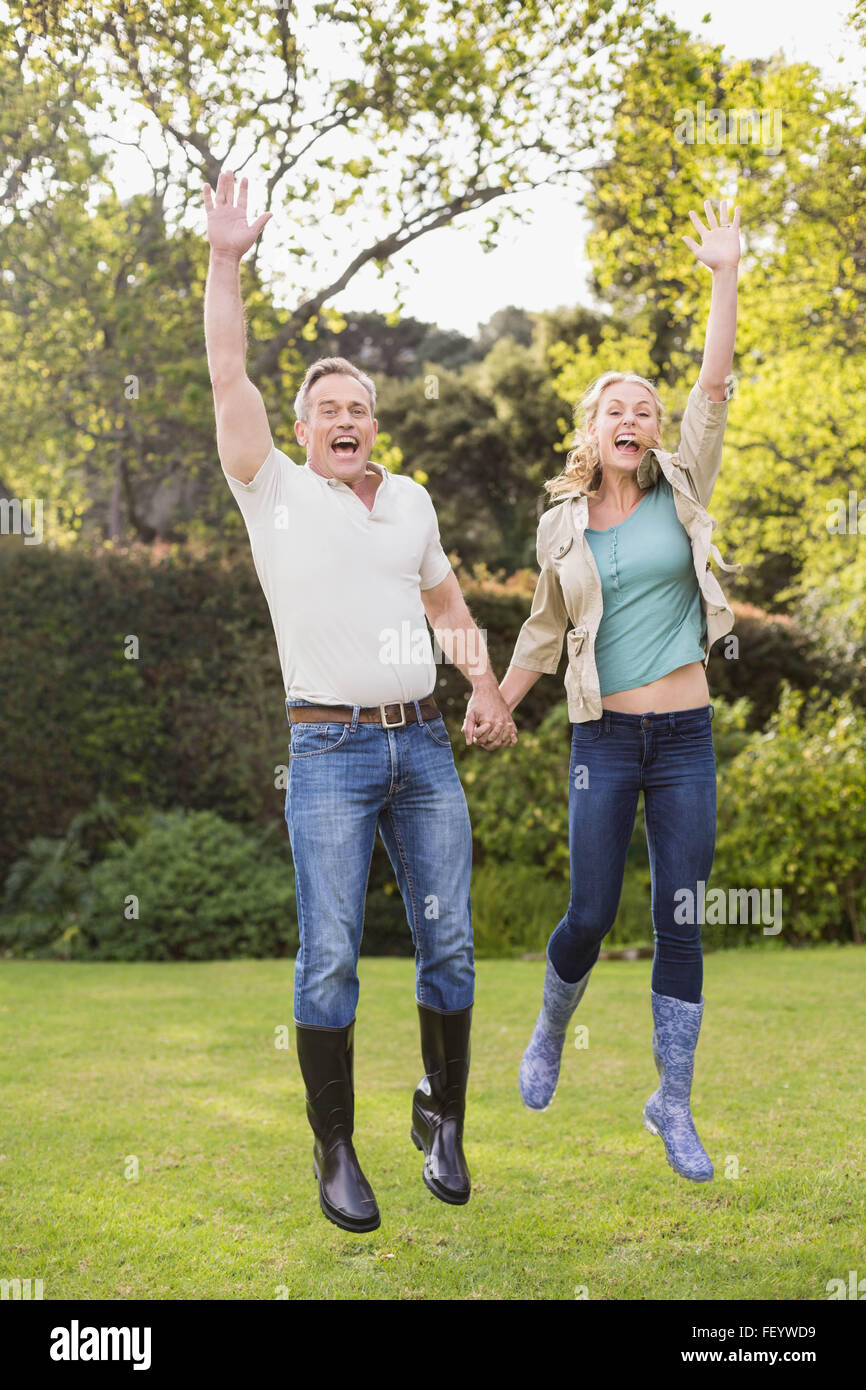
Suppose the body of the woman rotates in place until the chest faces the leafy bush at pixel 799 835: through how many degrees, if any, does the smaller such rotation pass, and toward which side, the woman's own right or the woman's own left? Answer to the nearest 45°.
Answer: approximately 180°

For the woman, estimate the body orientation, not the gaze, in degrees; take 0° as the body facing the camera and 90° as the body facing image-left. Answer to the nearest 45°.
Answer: approximately 0°

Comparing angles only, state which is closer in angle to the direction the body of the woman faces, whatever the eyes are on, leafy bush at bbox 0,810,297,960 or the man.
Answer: the man

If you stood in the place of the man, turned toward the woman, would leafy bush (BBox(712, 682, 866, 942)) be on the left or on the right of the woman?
left

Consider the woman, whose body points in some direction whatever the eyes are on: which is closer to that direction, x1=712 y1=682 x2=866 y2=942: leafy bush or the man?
the man

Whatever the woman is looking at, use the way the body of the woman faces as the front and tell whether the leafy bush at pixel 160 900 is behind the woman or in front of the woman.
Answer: behind

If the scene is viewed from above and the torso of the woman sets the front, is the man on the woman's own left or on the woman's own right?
on the woman's own right
